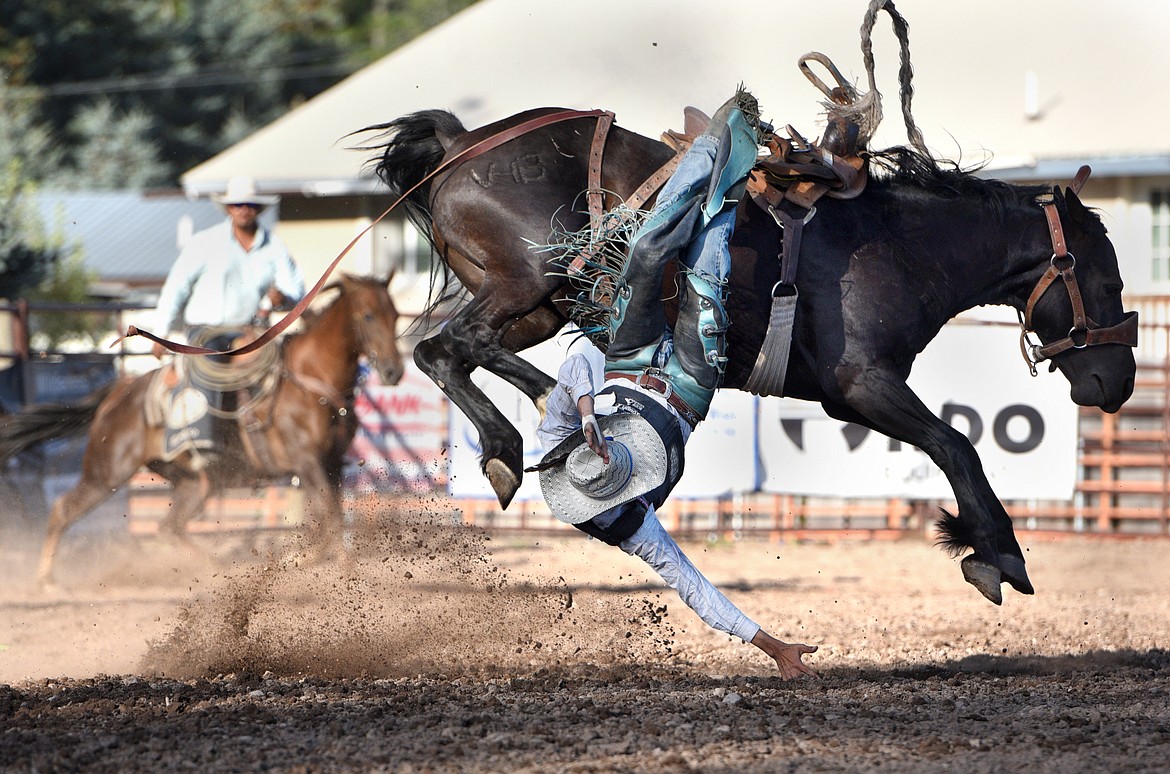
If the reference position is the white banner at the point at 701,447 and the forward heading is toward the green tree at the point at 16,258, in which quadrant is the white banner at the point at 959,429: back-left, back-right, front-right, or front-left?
back-right

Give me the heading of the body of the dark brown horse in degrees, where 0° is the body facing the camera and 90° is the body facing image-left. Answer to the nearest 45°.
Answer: approximately 270°

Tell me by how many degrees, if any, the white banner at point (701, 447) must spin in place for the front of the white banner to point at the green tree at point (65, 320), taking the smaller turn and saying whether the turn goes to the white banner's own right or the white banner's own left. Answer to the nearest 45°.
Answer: approximately 135° to the white banner's own right

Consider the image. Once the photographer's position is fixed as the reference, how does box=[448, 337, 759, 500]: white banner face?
facing the viewer

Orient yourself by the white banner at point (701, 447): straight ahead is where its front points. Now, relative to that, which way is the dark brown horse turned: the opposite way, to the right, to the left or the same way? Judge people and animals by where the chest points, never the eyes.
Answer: to the left

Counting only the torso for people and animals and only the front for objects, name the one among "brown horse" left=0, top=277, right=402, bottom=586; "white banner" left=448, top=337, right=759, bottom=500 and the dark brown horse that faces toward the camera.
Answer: the white banner

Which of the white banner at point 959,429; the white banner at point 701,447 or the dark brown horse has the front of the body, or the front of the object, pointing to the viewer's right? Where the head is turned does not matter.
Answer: the dark brown horse

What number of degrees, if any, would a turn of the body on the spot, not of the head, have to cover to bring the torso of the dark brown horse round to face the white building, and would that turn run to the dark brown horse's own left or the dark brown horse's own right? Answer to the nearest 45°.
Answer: approximately 90° to the dark brown horse's own left

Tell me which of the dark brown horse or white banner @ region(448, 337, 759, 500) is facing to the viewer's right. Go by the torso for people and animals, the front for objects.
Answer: the dark brown horse

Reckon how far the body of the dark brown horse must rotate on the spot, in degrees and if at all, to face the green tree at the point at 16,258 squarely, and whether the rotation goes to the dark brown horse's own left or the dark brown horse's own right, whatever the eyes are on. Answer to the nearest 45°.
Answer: approximately 135° to the dark brown horse's own left

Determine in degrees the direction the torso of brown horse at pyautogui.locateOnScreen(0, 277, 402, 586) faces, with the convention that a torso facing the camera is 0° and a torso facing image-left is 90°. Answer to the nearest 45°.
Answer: approximately 270°

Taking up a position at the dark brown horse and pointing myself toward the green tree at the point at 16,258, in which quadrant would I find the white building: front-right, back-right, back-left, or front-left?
front-right

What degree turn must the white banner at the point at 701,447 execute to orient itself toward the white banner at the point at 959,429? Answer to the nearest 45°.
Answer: approximately 90° to its left
